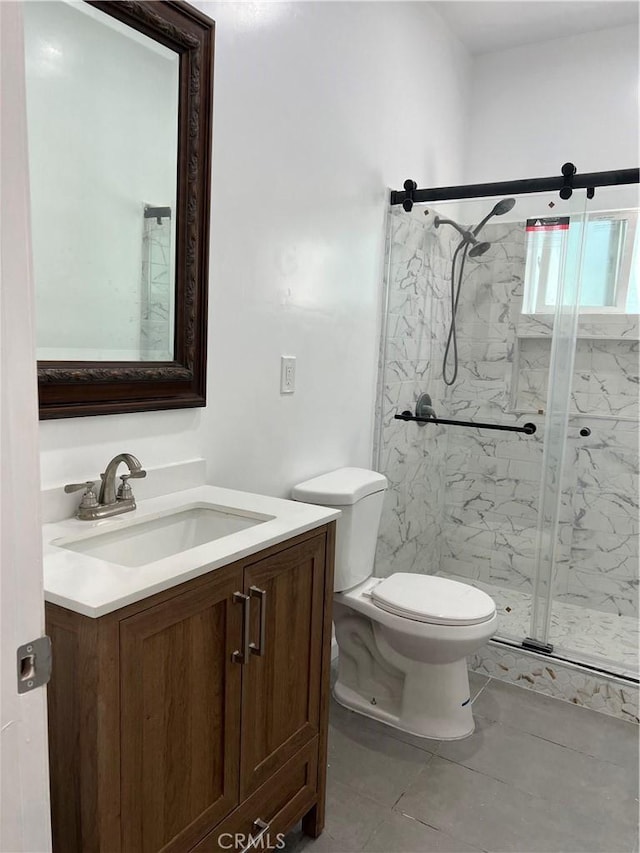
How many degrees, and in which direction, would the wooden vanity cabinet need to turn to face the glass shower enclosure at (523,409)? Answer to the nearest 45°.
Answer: approximately 90° to its left

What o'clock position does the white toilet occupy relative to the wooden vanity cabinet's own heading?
The white toilet is roughly at 9 o'clock from the wooden vanity cabinet.

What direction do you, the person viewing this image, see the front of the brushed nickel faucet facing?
facing the viewer and to the right of the viewer

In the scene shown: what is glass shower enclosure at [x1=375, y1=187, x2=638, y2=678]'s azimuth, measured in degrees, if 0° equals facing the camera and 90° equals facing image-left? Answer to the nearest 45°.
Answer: approximately 0°

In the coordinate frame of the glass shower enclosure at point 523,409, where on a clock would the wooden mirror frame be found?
The wooden mirror frame is roughly at 1 o'clock from the glass shower enclosure.

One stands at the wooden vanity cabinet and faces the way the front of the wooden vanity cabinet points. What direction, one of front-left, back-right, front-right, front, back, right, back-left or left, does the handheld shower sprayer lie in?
left

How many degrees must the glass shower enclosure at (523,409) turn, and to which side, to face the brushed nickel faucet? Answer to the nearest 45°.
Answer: approximately 45° to its right

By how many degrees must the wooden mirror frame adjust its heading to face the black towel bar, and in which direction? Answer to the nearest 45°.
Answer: approximately 90° to its left
